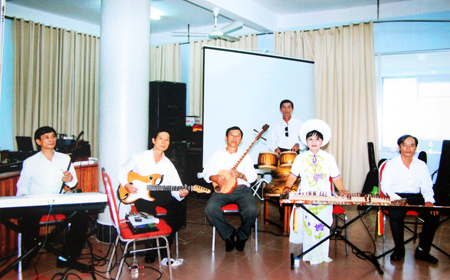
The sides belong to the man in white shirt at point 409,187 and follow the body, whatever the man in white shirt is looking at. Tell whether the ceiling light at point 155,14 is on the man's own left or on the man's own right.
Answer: on the man's own right

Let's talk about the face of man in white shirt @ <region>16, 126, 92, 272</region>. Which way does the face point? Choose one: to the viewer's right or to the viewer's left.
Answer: to the viewer's right

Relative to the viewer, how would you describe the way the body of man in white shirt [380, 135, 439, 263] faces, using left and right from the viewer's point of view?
facing the viewer

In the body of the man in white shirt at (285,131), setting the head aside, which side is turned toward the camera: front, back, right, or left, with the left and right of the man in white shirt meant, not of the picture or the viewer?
front

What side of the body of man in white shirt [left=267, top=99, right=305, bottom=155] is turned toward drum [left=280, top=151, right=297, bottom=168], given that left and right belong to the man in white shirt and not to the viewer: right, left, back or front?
front

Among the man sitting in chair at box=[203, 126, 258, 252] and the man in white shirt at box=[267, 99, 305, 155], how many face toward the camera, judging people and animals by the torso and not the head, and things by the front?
2

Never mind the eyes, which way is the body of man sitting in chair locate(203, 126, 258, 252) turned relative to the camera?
toward the camera

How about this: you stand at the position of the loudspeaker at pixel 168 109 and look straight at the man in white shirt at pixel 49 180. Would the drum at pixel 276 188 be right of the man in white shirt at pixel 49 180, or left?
left

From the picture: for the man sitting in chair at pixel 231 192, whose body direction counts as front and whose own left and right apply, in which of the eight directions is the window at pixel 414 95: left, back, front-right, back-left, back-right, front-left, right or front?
back-left

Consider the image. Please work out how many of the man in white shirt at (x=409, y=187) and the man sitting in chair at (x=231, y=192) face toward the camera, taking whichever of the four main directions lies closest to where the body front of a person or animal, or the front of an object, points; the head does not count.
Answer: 2

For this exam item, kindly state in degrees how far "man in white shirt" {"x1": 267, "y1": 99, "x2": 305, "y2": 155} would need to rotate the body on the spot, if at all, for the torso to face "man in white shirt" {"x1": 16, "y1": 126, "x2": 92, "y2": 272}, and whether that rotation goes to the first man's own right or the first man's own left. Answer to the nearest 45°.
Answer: approximately 45° to the first man's own right

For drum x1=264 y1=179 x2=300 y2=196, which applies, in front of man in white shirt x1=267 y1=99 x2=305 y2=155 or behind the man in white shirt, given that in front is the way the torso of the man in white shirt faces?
in front

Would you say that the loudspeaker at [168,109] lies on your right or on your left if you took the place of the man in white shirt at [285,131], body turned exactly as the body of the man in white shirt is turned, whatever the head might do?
on your right

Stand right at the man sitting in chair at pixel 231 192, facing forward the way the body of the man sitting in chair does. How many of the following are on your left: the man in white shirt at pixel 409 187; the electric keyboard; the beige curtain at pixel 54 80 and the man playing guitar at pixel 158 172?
1

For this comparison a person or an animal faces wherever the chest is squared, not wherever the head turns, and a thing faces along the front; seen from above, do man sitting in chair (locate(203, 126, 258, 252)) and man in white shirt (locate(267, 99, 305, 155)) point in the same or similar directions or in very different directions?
same or similar directions

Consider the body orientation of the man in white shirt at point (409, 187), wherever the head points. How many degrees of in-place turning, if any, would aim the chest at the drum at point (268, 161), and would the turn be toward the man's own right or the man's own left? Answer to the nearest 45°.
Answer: approximately 90° to the man's own right

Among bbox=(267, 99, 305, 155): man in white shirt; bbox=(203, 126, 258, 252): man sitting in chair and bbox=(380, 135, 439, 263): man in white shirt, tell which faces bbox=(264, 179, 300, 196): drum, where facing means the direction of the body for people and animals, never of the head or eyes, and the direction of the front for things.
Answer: bbox=(267, 99, 305, 155): man in white shirt
